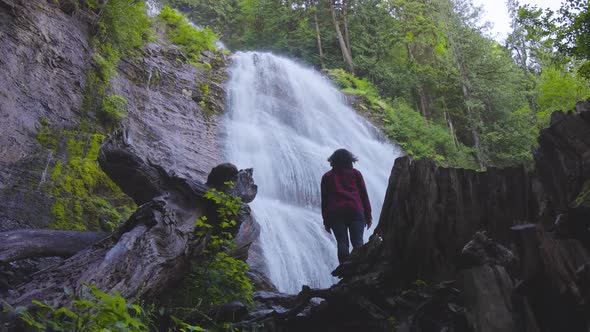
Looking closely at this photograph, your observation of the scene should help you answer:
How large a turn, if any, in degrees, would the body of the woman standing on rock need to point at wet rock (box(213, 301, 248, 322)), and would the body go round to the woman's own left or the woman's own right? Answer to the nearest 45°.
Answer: approximately 135° to the woman's own left

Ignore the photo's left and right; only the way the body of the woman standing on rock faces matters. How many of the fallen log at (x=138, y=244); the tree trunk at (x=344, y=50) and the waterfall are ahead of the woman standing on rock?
2

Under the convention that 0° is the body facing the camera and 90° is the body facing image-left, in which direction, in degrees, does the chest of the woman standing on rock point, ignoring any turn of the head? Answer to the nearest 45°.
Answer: approximately 180°

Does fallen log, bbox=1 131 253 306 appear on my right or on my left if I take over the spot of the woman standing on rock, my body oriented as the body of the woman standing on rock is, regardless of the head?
on my left

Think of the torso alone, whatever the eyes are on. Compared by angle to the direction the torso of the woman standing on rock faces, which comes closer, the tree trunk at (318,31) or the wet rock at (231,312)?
the tree trunk

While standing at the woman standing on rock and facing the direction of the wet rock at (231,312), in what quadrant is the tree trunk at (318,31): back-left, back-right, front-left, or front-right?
back-right

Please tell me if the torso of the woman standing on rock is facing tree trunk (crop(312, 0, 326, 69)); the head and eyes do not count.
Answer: yes

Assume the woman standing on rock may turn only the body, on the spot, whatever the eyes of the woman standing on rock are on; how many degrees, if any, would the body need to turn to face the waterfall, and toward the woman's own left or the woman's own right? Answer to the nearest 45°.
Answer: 0° — they already face it

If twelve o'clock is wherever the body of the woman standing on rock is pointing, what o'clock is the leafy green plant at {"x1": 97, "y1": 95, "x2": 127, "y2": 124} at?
The leafy green plant is roughly at 10 o'clock from the woman standing on rock.

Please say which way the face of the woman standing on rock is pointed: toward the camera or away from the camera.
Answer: away from the camera

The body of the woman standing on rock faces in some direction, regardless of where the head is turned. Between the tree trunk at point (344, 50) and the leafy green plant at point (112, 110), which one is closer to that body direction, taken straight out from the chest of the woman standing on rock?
the tree trunk

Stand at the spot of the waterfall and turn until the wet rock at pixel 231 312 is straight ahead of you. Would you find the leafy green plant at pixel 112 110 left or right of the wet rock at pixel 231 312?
right
